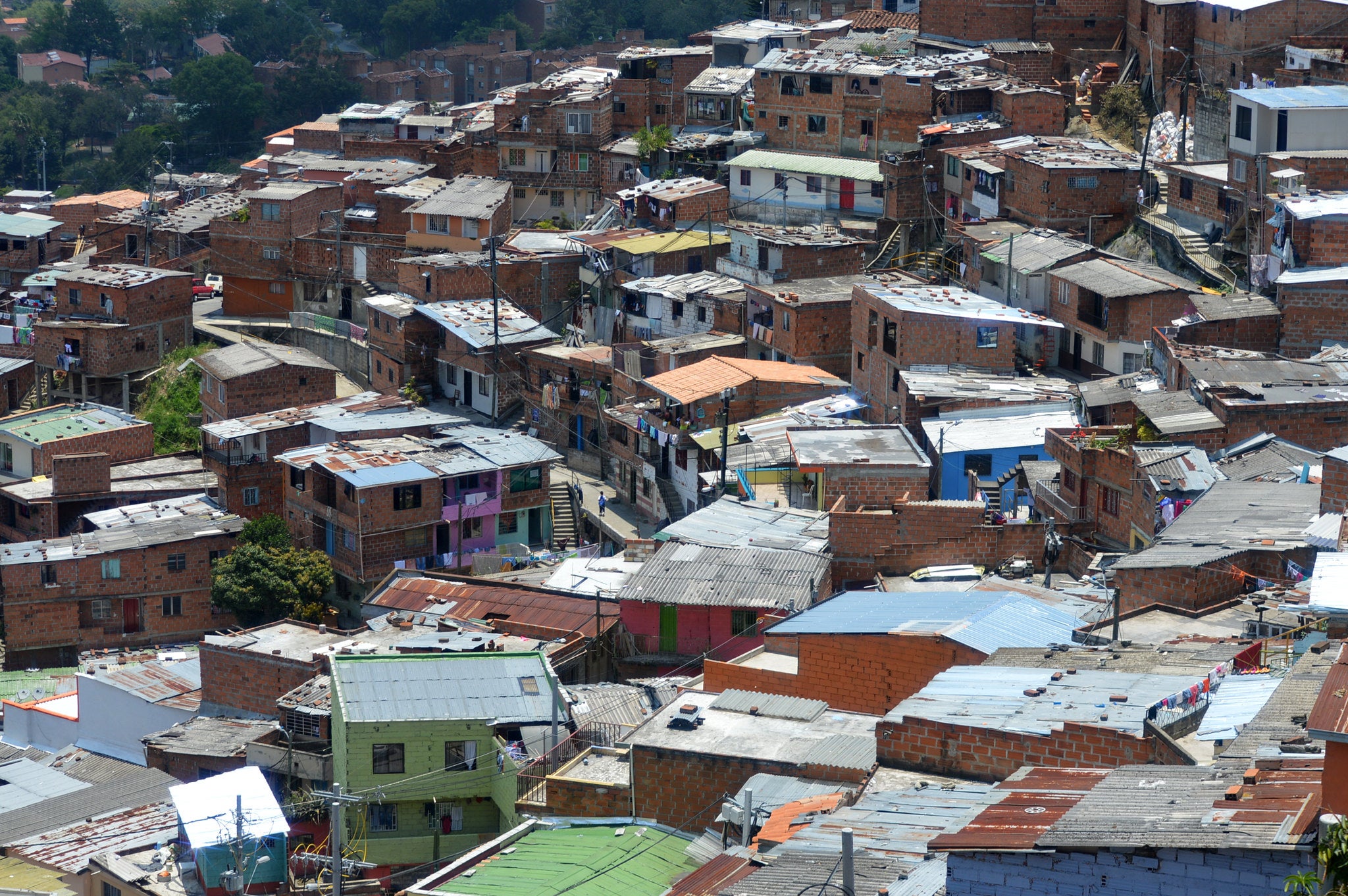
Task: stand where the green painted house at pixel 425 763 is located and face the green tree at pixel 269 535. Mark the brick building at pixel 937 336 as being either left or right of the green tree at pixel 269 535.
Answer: right

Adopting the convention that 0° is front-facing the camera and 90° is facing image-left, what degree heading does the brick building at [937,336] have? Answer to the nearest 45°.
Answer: approximately 45°

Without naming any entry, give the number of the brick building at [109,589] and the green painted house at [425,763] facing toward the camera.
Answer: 2

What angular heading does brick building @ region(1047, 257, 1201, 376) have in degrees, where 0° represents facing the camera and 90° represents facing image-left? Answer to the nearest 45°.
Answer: approximately 45°

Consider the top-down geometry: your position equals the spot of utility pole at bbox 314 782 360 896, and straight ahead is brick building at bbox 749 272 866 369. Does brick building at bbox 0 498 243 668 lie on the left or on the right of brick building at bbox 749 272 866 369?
left

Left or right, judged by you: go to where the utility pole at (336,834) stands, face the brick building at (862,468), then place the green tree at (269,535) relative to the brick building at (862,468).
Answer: left

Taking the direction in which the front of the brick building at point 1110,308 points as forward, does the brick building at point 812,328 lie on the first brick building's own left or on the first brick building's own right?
on the first brick building's own right

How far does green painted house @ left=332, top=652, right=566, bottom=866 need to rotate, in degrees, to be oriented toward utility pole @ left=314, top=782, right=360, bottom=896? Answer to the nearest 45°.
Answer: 0° — it already faces it

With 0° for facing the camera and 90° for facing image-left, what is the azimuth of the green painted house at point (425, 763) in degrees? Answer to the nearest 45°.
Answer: approximately 0°
